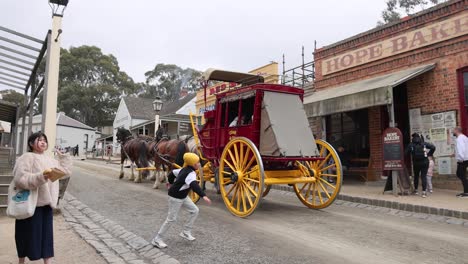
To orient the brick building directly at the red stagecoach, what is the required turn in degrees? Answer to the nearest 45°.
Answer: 0° — it already faces it

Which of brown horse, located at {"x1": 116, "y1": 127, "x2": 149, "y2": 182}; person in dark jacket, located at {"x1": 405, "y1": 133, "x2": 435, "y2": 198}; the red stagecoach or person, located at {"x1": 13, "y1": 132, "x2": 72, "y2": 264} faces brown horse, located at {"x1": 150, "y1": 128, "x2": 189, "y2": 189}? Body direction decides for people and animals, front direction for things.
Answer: the red stagecoach

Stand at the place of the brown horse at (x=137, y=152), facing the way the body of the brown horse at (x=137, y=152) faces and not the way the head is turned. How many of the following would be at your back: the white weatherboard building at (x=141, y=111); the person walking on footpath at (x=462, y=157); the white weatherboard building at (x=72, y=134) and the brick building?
2

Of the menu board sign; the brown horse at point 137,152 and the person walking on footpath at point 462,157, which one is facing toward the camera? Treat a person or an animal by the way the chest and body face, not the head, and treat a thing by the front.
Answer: the menu board sign

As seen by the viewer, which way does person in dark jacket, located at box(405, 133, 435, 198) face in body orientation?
away from the camera

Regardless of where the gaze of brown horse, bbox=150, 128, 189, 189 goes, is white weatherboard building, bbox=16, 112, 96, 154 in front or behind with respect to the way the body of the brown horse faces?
in front

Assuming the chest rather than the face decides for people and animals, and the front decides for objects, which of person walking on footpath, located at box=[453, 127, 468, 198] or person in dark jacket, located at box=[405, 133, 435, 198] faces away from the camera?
the person in dark jacket

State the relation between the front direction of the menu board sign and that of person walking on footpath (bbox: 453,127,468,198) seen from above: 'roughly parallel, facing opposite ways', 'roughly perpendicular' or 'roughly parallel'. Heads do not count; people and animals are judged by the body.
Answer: roughly perpendicular

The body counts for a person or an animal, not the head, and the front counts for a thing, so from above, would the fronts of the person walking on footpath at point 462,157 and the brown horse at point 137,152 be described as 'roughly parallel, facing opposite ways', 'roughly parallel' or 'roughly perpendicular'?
roughly parallel

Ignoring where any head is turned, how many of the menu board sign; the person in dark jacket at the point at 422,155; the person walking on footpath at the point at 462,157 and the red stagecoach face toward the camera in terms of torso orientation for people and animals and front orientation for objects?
1

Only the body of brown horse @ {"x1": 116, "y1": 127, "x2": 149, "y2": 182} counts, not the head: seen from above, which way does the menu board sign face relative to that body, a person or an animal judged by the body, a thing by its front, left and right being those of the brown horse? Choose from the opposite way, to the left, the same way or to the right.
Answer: to the left

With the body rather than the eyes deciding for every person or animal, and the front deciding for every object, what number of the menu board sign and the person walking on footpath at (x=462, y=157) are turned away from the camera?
0

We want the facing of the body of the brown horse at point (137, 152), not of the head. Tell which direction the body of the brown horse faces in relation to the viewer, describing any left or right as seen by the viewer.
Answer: facing away from the viewer and to the left of the viewer

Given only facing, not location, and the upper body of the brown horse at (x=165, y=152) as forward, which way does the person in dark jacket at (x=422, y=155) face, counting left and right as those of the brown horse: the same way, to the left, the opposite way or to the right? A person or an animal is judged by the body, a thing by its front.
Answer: to the right

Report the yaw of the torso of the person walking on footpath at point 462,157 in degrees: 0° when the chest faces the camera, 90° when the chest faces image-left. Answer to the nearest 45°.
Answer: approximately 90°
